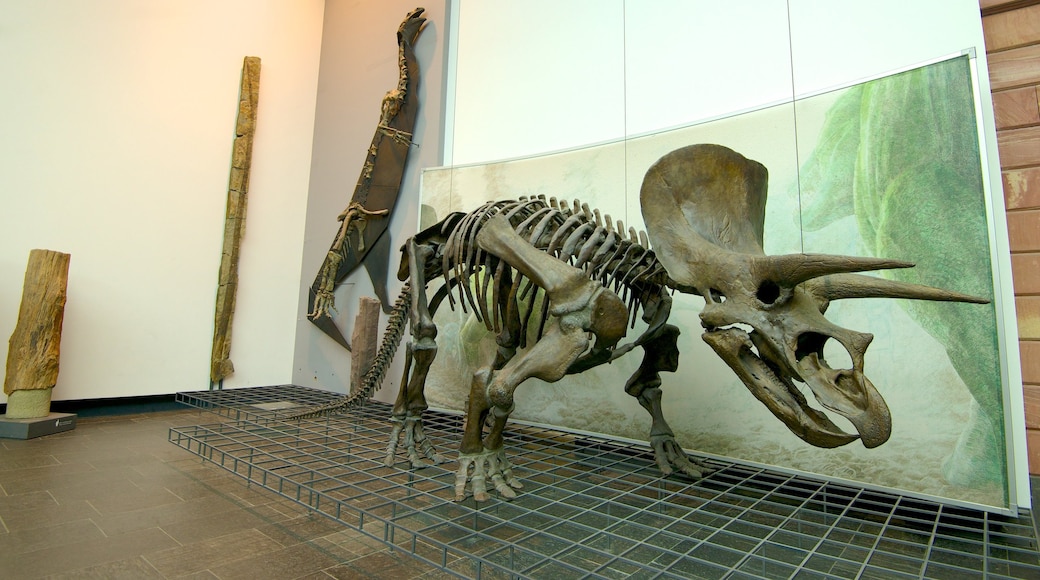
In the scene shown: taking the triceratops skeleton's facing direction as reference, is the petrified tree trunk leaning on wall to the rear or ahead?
to the rear

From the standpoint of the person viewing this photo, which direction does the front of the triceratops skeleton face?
facing the viewer and to the right of the viewer
